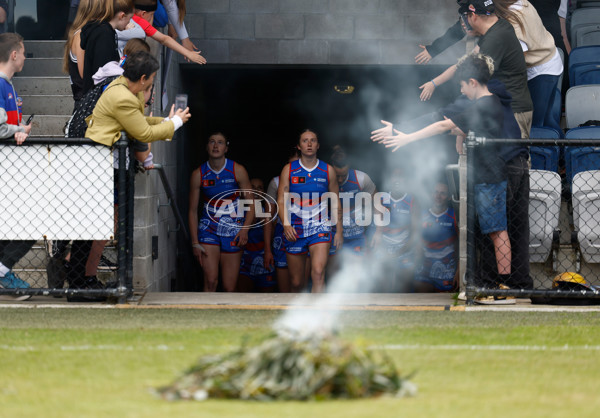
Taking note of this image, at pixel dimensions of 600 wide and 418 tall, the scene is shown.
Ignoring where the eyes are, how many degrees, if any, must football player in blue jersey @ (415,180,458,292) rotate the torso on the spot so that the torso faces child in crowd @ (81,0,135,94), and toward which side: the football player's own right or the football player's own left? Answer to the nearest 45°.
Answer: approximately 45° to the football player's own right

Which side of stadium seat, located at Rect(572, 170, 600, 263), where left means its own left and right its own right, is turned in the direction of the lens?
front

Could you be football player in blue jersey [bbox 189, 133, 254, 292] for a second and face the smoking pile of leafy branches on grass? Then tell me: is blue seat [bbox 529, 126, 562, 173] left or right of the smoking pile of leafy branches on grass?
left

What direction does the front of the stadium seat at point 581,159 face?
toward the camera

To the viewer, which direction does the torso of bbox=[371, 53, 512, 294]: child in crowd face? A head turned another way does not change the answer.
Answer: to the viewer's left

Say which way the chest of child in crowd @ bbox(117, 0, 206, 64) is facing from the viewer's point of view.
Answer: to the viewer's right

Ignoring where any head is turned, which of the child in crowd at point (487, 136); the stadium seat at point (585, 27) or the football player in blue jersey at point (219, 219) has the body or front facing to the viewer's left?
the child in crowd

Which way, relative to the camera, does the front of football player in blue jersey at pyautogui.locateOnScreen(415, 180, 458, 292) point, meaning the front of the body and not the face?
toward the camera

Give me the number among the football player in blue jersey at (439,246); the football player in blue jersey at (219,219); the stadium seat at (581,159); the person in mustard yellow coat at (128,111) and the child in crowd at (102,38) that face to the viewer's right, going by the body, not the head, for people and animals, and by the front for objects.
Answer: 2

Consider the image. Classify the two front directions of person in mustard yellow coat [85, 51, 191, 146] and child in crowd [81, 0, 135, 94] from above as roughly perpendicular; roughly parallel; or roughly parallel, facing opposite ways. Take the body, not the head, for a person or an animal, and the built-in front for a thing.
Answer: roughly parallel

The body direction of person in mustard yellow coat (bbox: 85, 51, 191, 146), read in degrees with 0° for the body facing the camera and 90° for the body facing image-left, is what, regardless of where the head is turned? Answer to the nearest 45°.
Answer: approximately 270°

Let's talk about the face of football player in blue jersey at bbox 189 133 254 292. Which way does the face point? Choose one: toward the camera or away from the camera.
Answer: toward the camera

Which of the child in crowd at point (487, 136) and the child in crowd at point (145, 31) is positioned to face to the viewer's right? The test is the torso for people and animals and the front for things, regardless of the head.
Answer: the child in crowd at point (145, 31)

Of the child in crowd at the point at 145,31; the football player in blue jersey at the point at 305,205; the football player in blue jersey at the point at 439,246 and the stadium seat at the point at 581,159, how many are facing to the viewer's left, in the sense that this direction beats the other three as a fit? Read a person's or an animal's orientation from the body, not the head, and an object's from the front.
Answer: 0

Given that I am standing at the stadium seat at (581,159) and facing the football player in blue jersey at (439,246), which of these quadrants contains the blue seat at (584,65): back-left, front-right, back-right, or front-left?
front-right

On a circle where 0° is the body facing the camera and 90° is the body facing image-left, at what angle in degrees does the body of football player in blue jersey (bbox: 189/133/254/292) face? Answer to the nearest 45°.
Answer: approximately 0°

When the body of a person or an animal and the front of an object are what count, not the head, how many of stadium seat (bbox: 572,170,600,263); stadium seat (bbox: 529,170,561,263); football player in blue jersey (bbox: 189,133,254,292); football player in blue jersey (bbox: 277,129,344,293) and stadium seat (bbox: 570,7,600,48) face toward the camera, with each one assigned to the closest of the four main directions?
5

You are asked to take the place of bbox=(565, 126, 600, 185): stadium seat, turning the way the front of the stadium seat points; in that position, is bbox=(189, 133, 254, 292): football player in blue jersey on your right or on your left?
on your right

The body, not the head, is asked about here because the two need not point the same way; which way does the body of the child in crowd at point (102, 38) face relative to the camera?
to the viewer's right

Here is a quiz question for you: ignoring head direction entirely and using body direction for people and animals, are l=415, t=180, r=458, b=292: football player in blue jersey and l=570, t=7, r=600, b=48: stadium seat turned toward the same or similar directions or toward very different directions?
same or similar directions

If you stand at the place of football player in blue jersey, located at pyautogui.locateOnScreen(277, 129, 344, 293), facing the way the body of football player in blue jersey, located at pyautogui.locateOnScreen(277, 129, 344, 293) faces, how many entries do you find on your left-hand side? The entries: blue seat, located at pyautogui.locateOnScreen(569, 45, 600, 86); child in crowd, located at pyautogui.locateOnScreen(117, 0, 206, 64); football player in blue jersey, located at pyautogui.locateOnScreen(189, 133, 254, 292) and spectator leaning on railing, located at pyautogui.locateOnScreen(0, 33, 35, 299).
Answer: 1
